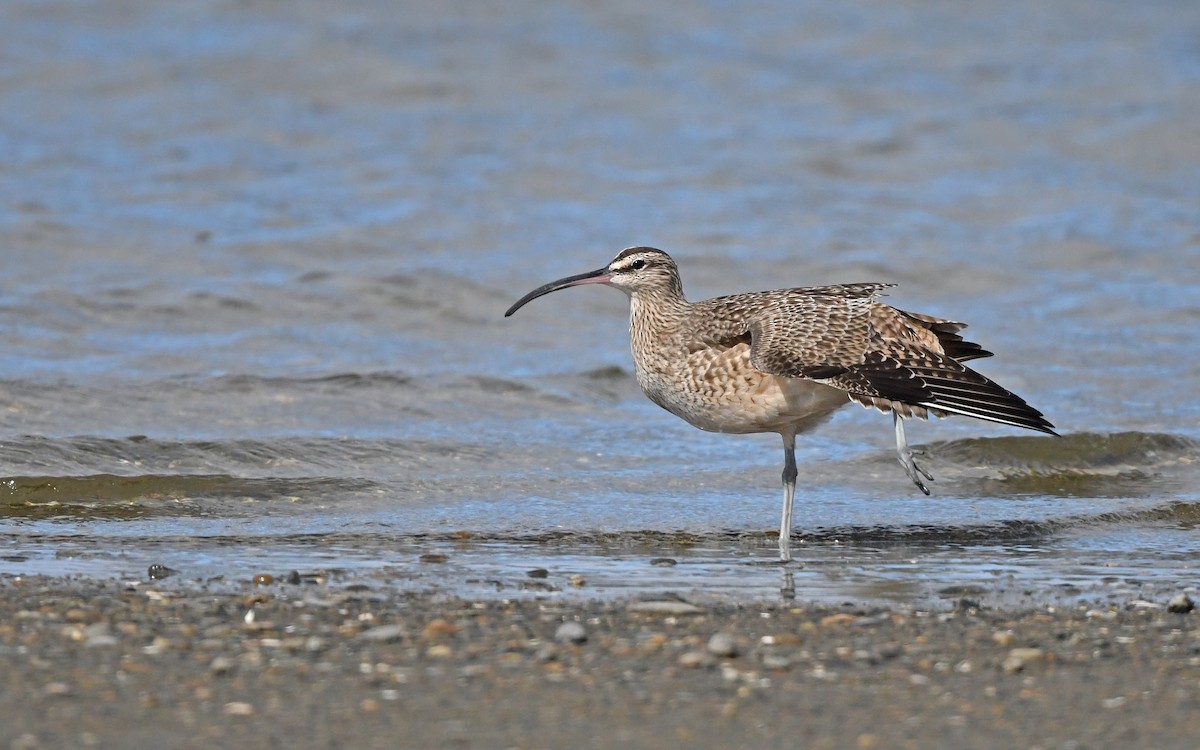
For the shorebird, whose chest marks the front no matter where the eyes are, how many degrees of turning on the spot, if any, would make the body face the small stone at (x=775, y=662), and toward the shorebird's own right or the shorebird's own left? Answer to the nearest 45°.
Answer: approximately 90° to the shorebird's own left

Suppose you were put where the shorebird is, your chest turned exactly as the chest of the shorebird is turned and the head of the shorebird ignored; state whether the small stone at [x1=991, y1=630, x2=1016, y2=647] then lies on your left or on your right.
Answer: on your left

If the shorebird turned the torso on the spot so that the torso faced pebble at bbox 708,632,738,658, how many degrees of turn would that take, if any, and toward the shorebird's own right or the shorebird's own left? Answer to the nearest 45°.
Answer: approximately 90° to the shorebird's own left

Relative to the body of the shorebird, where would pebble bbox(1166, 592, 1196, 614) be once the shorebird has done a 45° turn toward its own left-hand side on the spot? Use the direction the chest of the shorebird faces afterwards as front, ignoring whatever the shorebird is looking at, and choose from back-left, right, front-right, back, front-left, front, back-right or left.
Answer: left

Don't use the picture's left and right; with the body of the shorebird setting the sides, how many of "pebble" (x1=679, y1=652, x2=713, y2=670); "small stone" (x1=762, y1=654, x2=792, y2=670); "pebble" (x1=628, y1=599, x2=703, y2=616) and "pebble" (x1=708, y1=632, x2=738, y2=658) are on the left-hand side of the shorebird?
4

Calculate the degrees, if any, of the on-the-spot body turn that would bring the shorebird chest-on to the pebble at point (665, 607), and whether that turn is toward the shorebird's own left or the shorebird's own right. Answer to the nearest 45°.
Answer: approximately 90° to the shorebird's own left

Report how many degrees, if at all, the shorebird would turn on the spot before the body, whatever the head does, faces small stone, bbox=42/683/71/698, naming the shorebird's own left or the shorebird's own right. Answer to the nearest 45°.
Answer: approximately 45° to the shorebird's own left

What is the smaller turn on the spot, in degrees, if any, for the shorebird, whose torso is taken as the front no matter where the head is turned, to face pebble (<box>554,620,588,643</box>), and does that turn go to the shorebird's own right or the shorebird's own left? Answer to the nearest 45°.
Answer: approximately 90° to the shorebird's own left

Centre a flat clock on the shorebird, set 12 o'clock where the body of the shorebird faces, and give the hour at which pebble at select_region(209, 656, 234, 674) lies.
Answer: The pebble is roughly at 10 o'clock from the shorebird.

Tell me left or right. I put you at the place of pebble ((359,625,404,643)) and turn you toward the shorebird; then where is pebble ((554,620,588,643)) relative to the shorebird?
right

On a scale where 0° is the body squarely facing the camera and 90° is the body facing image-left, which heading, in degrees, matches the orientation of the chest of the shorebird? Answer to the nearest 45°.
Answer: approximately 90°

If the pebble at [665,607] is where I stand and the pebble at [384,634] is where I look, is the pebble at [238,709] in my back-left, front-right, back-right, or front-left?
front-left

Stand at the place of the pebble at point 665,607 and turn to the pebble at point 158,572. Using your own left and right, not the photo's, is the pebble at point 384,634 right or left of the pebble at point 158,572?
left

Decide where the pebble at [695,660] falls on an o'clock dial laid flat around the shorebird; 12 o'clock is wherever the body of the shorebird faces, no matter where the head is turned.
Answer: The pebble is roughly at 9 o'clock from the shorebird.
